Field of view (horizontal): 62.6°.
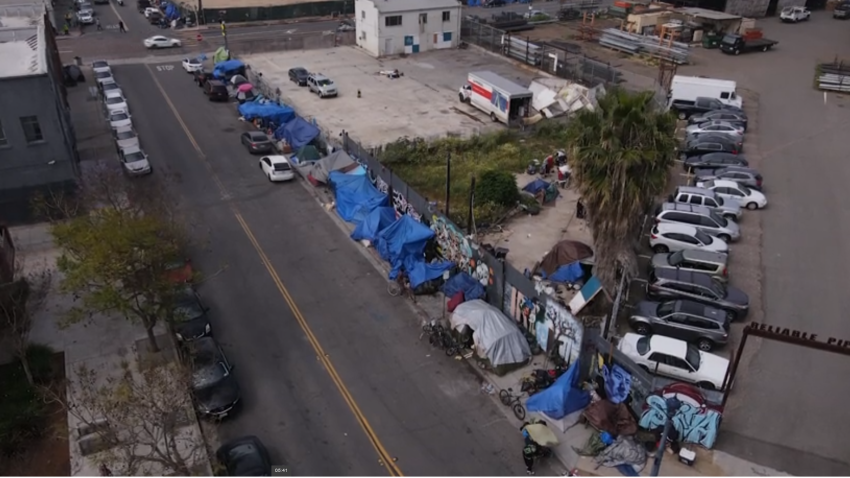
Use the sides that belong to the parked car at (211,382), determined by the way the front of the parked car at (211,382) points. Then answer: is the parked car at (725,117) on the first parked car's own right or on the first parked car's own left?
on the first parked car's own left

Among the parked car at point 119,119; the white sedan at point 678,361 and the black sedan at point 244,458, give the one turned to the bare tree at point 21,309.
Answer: the parked car

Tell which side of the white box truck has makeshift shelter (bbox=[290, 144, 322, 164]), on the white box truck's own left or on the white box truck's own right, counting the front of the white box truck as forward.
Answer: on the white box truck's own left

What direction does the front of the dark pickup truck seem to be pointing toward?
to the viewer's right

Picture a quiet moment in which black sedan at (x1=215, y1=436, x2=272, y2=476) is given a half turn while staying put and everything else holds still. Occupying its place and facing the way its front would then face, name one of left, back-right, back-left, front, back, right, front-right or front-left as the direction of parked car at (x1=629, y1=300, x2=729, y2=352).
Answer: right

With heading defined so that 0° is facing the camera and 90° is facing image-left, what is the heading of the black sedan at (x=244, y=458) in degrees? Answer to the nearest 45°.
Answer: approximately 0°

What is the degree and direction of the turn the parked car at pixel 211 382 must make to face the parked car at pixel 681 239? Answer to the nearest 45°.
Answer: approximately 90° to its left

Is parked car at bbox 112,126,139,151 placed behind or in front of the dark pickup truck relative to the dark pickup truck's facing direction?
behind

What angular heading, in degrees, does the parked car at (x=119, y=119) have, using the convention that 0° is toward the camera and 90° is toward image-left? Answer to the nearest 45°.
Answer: approximately 0°

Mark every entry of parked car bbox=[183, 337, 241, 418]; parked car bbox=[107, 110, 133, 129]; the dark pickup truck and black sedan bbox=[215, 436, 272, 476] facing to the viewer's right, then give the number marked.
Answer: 1

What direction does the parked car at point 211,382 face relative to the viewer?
toward the camera

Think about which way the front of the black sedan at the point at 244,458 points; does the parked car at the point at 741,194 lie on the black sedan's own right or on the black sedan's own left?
on the black sedan's own left

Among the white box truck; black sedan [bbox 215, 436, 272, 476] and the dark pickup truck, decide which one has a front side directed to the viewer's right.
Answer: the dark pickup truck

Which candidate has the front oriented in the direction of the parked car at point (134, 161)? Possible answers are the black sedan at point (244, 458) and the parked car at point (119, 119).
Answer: the parked car at point (119, 119)

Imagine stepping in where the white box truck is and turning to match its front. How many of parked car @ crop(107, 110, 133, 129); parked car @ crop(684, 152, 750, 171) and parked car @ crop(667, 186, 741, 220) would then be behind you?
2

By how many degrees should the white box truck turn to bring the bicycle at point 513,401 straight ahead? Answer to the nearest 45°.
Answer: approximately 135° to its left
